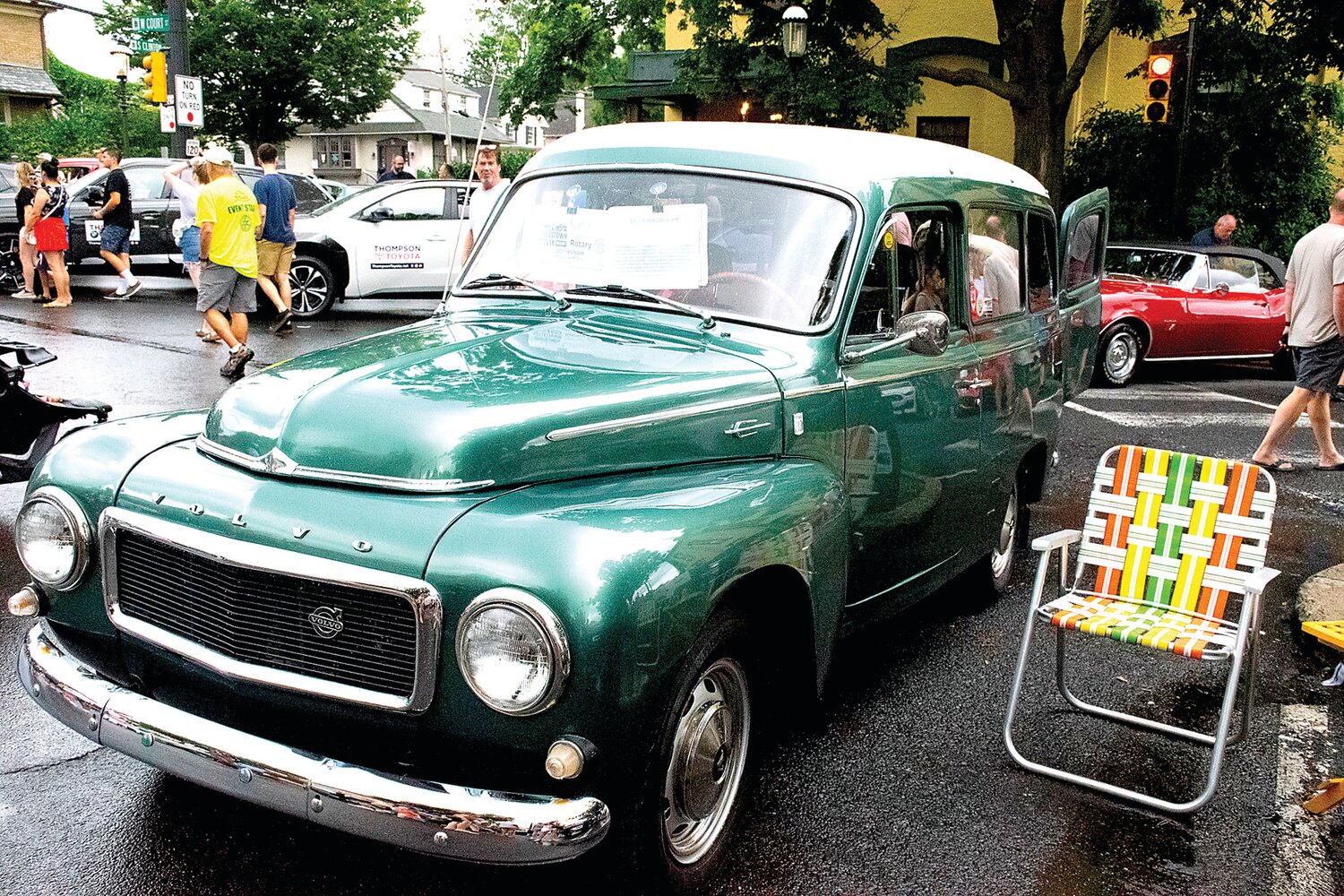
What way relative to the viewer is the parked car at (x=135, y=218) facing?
to the viewer's left

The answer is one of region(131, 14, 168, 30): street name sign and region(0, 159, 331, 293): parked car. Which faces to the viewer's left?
the parked car

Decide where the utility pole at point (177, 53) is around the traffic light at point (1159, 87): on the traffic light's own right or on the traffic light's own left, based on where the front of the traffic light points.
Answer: on the traffic light's own right

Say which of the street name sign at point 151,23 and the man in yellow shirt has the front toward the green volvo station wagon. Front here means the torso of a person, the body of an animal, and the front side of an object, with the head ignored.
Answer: the street name sign

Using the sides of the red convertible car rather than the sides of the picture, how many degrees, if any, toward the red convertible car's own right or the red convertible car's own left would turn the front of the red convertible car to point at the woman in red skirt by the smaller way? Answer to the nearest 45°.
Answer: approximately 45° to the red convertible car's own right

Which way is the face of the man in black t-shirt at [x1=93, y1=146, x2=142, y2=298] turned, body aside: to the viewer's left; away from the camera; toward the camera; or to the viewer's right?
to the viewer's left

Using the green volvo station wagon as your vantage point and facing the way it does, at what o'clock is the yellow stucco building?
The yellow stucco building is roughly at 5 o'clock from the green volvo station wagon.

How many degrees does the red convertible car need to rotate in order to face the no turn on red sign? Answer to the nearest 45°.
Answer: approximately 45° to its right

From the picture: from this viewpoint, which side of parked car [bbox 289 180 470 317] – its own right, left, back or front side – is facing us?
left

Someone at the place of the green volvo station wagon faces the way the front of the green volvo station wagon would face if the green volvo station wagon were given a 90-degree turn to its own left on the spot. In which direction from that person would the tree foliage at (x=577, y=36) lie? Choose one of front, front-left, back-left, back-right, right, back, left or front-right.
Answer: back-left
